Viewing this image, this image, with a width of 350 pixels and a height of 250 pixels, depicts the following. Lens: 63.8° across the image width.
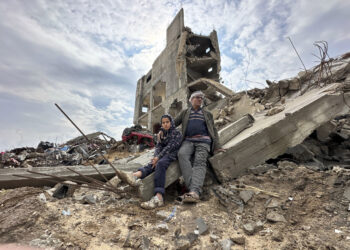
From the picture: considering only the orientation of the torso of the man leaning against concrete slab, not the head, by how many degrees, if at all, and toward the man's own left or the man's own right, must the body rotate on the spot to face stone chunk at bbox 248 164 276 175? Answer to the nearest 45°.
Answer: approximately 90° to the man's own left

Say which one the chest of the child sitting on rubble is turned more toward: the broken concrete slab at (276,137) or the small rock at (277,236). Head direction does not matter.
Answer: the small rock

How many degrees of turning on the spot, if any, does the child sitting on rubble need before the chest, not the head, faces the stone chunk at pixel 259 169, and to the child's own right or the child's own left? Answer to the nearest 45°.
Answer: approximately 135° to the child's own left

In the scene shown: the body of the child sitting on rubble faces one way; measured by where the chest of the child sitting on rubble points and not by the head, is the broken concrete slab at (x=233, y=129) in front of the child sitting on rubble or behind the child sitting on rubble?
behind

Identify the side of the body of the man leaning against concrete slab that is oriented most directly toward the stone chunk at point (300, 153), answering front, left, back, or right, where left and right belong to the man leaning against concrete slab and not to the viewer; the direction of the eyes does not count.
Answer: left

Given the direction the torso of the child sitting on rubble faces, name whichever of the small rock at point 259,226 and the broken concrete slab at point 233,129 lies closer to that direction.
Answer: the small rock

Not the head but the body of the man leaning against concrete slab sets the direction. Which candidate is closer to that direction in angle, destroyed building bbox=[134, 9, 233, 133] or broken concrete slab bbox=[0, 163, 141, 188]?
the broken concrete slab

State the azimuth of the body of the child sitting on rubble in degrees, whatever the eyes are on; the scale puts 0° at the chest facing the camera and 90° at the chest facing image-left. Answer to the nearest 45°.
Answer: approximately 45°
